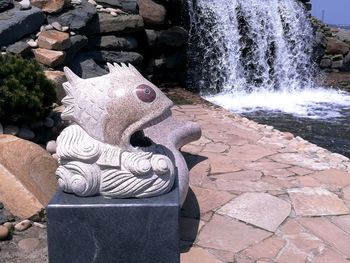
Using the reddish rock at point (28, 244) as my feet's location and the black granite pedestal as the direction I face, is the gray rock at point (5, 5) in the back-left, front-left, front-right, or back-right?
back-left

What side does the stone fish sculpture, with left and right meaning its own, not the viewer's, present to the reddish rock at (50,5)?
left

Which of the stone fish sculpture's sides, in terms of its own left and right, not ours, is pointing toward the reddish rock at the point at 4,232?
back

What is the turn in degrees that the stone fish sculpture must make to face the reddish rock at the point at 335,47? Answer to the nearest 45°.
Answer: approximately 45° to its left

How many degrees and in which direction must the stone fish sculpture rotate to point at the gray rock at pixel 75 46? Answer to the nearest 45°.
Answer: approximately 90° to its left

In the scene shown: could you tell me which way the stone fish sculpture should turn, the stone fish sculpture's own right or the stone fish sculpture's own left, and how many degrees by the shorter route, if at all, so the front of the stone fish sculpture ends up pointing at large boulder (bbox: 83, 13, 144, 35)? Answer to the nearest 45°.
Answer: approximately 90° to the stone fish sculpture's own left

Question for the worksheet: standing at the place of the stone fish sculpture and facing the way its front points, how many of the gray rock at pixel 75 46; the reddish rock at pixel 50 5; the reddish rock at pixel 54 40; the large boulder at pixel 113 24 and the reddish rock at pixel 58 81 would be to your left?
5

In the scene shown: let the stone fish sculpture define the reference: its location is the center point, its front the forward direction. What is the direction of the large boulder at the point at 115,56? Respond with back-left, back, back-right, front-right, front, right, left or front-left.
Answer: left

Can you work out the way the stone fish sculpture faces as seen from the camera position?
facing to the right of the viewer

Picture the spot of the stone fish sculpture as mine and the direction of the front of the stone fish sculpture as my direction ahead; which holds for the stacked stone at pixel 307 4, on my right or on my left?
on my left
